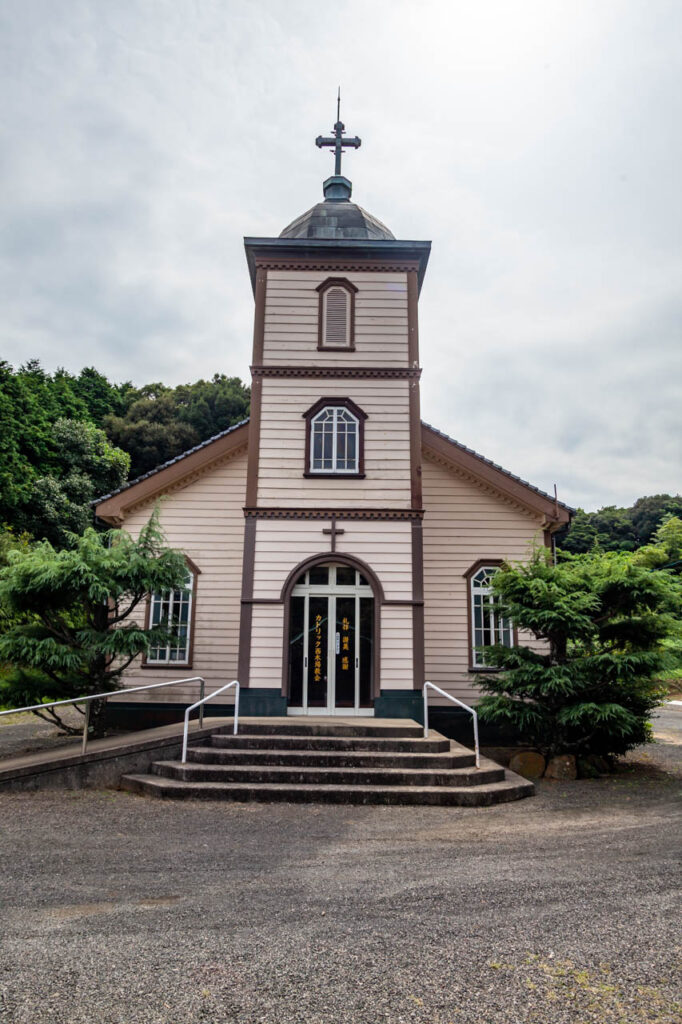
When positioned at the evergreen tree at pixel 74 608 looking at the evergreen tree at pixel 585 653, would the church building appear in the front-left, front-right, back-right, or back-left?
front-left

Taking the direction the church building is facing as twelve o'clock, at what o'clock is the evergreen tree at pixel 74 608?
The evergreen tree is roughly at 2 o'clock from the church building.

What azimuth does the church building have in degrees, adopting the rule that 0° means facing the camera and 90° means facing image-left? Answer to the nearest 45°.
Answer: approximately 0°

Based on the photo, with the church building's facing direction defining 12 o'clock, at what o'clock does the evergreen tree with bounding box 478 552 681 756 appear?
The evergreen tree is roughly at 10 o'clock from the church building.
